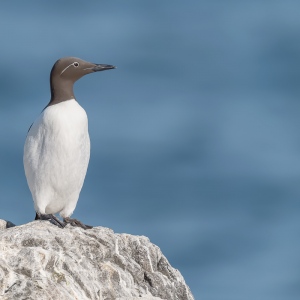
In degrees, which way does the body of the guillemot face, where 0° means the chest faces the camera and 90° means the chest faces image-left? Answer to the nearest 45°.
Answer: approximately 315°
